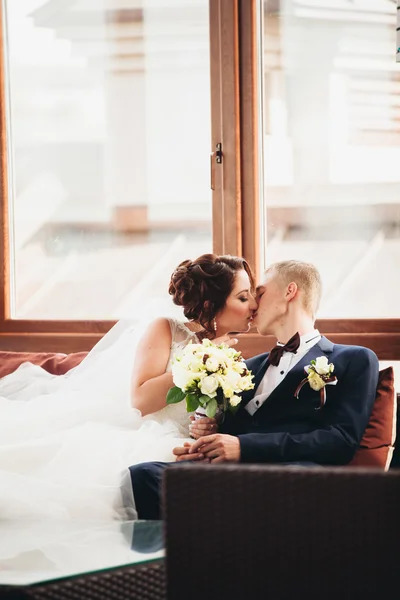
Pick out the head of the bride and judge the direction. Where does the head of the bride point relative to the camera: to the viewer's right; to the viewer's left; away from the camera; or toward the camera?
to the viewer's right

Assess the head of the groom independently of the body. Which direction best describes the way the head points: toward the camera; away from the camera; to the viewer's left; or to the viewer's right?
to the viewer's left

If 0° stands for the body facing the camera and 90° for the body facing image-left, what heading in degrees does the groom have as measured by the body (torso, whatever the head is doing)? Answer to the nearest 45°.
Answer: approximately 45°

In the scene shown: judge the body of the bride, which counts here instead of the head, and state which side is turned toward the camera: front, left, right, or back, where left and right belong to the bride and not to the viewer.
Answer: right

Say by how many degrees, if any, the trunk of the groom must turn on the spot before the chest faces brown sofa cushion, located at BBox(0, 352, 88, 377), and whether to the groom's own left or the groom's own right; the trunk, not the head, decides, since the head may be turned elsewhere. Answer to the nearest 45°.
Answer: approximately 90° to the groom's own right
